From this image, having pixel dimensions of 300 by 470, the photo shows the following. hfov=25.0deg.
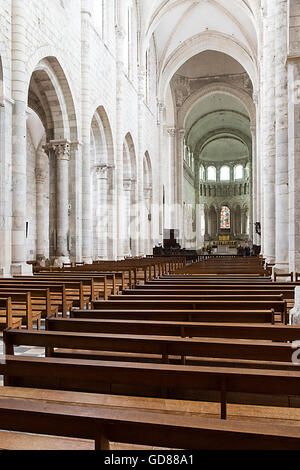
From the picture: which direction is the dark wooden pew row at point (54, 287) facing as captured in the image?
away from the camera

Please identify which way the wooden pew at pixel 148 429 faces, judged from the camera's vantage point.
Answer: facing away from the viewer

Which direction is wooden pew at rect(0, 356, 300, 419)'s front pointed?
away from the camera

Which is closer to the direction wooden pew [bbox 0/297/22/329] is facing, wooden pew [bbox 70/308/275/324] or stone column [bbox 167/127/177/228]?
the stone column

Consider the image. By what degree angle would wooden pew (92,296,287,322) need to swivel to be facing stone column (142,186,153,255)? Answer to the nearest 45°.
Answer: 0° — it already faces it

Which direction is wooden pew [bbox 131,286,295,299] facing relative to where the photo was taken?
away from the camera

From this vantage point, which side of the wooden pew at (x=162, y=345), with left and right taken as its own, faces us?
back

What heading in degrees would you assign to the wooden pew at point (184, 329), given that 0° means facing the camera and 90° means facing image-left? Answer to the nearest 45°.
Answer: approximately 180°

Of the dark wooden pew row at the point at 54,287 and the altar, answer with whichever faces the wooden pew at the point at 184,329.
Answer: the altar

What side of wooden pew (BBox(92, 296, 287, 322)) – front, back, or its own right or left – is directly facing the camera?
back

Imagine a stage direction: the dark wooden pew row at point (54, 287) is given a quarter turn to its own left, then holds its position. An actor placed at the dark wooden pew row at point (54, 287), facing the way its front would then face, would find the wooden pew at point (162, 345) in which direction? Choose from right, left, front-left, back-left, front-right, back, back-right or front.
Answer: left

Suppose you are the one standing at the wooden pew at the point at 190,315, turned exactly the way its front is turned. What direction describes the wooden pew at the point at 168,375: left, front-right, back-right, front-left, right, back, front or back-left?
back
